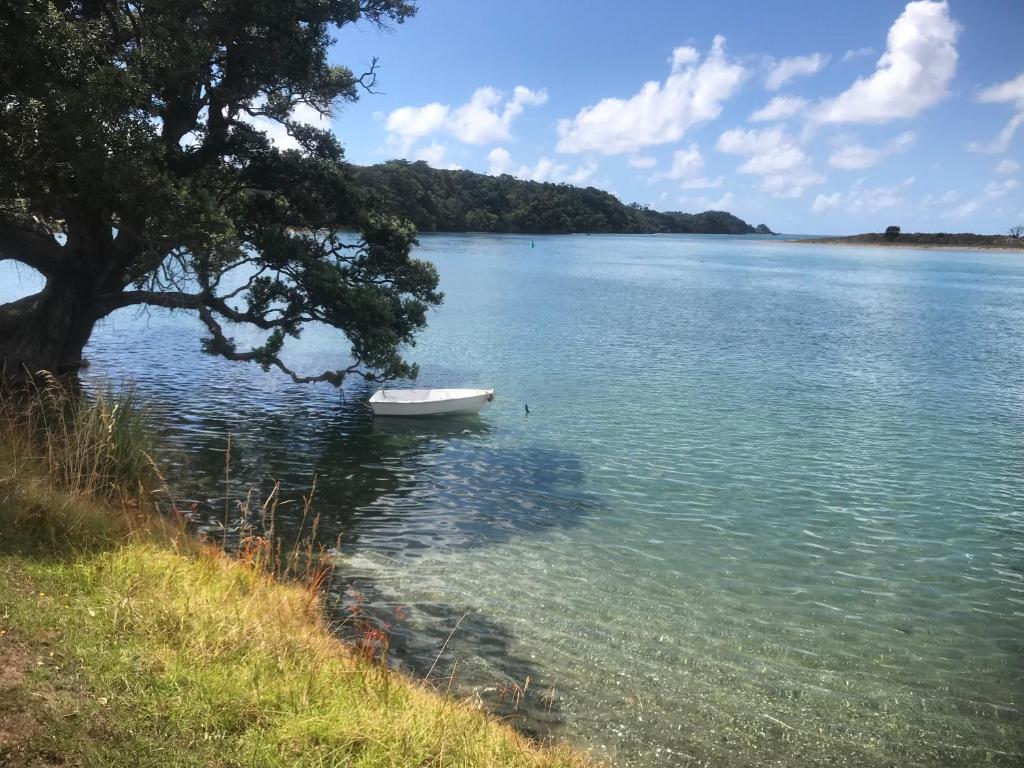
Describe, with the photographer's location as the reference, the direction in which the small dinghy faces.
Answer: facing to the right of the viewer

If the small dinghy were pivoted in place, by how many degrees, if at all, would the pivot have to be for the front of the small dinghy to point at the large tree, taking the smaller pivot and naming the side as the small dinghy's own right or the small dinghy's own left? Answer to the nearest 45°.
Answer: approximately 135° to the small dinghy's own right
